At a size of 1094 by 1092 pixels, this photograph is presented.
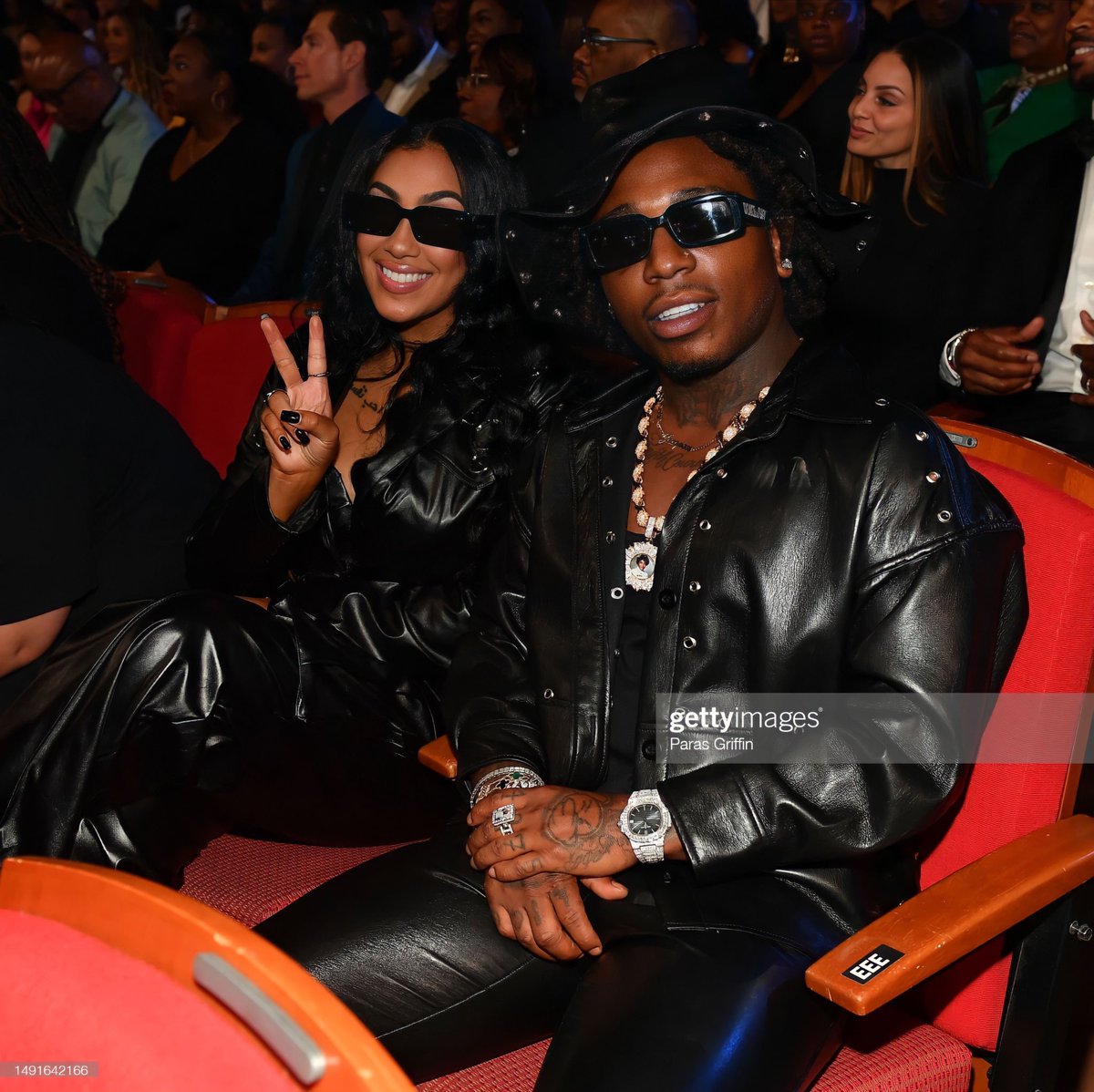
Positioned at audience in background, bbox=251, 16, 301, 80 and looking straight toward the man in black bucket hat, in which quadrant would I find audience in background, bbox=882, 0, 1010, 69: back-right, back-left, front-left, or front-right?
front-left

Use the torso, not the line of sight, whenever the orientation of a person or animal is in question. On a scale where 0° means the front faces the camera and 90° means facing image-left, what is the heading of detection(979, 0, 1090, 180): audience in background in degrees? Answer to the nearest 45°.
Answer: approximately 45°

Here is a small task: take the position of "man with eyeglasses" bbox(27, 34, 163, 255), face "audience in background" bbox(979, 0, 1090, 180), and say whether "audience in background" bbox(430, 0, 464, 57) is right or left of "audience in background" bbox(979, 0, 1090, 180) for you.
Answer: left

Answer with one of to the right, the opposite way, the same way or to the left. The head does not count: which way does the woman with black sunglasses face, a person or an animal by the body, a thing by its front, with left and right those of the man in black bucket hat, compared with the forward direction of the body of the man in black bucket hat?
the same way

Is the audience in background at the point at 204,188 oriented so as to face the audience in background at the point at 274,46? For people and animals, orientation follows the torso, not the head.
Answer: no

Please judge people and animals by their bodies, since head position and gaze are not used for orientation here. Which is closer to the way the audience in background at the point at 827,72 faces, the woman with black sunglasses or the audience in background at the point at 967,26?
the woman with black sunglasses

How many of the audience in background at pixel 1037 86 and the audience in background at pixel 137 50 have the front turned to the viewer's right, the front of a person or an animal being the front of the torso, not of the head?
0

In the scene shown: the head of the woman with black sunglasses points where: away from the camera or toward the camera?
toward the camera

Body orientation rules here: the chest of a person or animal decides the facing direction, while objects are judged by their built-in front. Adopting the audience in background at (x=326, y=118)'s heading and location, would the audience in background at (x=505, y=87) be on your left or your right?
on your left

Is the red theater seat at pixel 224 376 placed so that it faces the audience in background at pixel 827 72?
no

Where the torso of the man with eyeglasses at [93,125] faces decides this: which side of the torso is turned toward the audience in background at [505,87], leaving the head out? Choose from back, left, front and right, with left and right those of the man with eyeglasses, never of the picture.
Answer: left

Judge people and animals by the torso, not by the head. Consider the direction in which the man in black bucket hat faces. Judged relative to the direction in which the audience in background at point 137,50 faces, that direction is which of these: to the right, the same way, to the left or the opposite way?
the same way

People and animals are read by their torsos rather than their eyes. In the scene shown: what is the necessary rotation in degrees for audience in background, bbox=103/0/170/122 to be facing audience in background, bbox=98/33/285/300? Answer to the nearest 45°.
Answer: approximately 45° to their left

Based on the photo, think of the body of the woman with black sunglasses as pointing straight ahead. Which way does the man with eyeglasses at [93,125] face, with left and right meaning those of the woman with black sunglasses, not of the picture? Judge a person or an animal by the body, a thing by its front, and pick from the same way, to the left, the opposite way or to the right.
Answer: the same way

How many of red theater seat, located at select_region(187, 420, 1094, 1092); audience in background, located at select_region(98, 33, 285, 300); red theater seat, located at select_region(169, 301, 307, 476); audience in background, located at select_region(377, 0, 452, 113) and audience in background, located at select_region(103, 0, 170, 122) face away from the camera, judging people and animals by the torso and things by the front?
0
